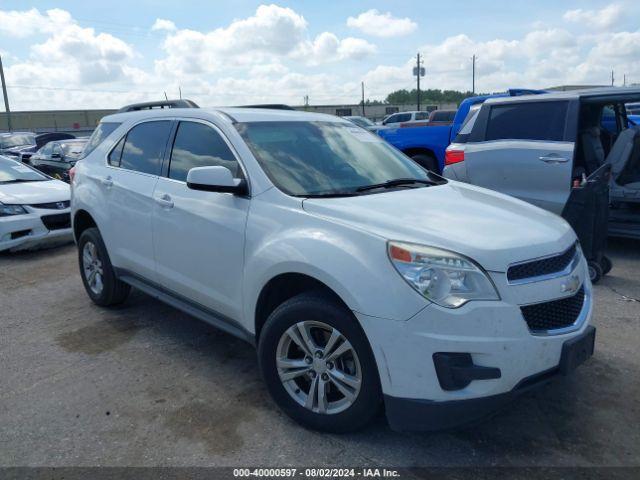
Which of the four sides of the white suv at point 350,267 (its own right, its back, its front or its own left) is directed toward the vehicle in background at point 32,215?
back

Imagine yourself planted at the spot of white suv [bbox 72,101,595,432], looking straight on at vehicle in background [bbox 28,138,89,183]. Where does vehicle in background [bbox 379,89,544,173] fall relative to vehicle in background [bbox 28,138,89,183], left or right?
right

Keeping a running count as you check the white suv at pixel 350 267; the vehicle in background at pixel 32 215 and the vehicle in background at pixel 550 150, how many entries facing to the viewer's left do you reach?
0

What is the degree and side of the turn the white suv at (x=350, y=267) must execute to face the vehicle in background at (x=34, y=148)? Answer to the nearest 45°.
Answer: approximately 180°

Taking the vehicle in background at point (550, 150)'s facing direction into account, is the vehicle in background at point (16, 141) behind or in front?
behind

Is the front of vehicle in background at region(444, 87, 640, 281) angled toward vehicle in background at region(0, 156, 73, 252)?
no

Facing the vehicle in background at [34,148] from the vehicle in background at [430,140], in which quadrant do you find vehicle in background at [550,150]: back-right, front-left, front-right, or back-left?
back-left

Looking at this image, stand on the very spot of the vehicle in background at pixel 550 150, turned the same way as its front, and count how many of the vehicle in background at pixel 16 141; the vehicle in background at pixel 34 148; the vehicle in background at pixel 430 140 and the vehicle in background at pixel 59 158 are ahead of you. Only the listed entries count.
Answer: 0

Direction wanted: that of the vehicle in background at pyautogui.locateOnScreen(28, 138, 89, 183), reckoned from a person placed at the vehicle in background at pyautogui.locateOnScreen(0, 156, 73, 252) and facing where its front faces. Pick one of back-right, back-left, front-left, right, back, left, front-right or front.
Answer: back-left

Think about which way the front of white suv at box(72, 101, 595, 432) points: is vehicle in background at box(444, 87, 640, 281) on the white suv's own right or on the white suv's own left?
on the white suv's own left

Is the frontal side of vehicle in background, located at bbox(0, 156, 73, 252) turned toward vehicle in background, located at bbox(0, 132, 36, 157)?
no
